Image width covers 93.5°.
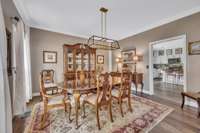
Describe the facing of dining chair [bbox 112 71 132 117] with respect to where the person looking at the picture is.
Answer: facing away from the viewer and to the left of the viewer

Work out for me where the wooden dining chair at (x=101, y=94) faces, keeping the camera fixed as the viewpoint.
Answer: facing away from the viewer and to the left of the viewer

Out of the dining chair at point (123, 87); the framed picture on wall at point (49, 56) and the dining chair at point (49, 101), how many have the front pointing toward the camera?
1

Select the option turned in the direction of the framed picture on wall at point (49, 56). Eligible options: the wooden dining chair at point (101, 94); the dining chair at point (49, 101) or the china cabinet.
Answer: the wooden dining chair

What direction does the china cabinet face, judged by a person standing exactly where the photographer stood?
facing the viewer and to the right of the viewer

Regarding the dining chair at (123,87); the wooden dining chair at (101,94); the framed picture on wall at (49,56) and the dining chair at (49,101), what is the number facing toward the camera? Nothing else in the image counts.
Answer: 1

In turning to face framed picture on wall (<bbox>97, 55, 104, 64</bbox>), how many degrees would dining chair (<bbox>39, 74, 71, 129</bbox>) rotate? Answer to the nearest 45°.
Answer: approximately 45° to its left

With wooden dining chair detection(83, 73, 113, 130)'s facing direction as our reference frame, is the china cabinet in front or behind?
in front

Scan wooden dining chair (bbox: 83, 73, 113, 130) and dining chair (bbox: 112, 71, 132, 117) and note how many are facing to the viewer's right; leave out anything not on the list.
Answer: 0

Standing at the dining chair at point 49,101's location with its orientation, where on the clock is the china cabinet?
The china cabinet is roughly at 10 o'clock from the dining chair.

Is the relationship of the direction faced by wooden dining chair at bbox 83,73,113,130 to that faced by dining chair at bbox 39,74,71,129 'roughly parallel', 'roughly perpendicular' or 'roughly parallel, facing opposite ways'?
roughly perpendicular

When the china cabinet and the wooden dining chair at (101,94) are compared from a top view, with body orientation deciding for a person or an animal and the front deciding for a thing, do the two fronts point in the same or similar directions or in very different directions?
very different directions

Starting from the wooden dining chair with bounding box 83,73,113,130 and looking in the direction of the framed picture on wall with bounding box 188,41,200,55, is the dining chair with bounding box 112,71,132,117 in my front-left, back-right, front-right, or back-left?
front-left

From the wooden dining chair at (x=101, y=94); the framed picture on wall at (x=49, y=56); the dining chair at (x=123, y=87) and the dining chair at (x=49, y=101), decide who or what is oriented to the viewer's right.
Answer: the dining chair at (x=49, y=101)

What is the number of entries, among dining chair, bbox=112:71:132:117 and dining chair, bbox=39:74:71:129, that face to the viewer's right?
1

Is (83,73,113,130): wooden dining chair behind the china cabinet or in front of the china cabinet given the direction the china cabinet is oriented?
in front

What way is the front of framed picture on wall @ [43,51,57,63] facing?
toward the camera

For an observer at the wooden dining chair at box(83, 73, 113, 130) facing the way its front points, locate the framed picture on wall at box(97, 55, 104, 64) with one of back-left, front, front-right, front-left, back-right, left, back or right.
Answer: front-right
